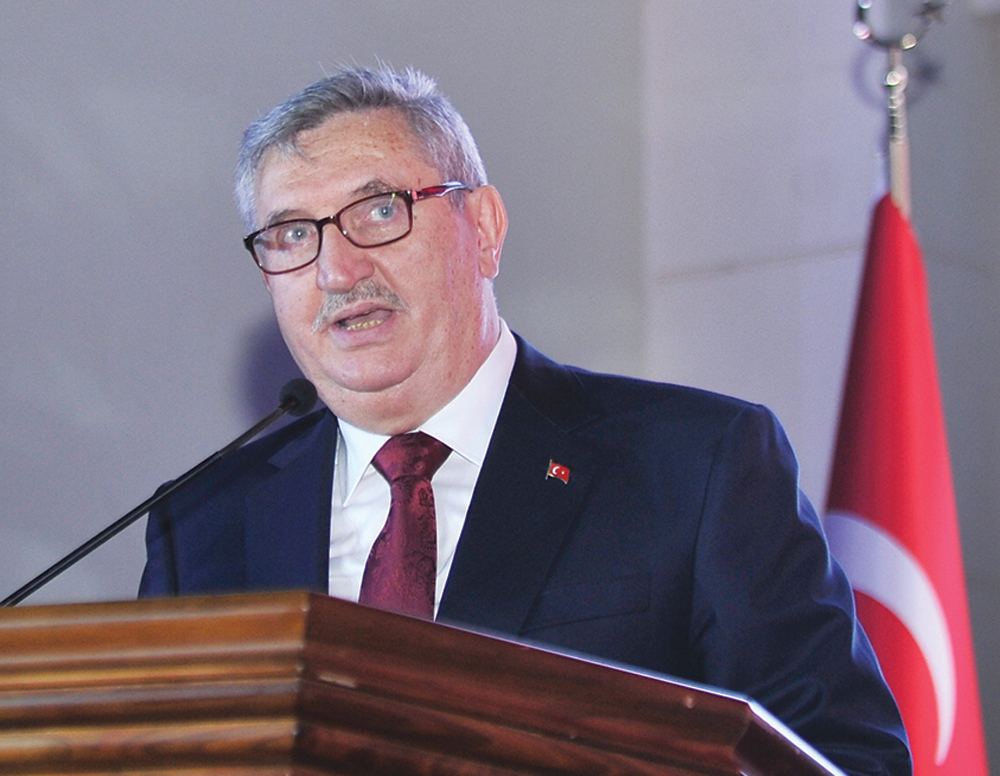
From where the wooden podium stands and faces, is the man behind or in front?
behind

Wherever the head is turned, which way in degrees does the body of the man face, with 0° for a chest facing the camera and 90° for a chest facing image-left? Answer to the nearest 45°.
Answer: approximately 45°

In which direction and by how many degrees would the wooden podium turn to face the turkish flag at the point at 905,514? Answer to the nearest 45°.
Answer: approximately 180°

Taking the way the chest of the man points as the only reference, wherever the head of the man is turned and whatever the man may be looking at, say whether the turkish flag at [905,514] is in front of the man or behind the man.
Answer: behind

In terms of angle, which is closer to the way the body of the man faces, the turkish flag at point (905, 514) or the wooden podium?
the wooden podium

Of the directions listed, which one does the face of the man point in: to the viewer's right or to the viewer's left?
to the viewer's left
